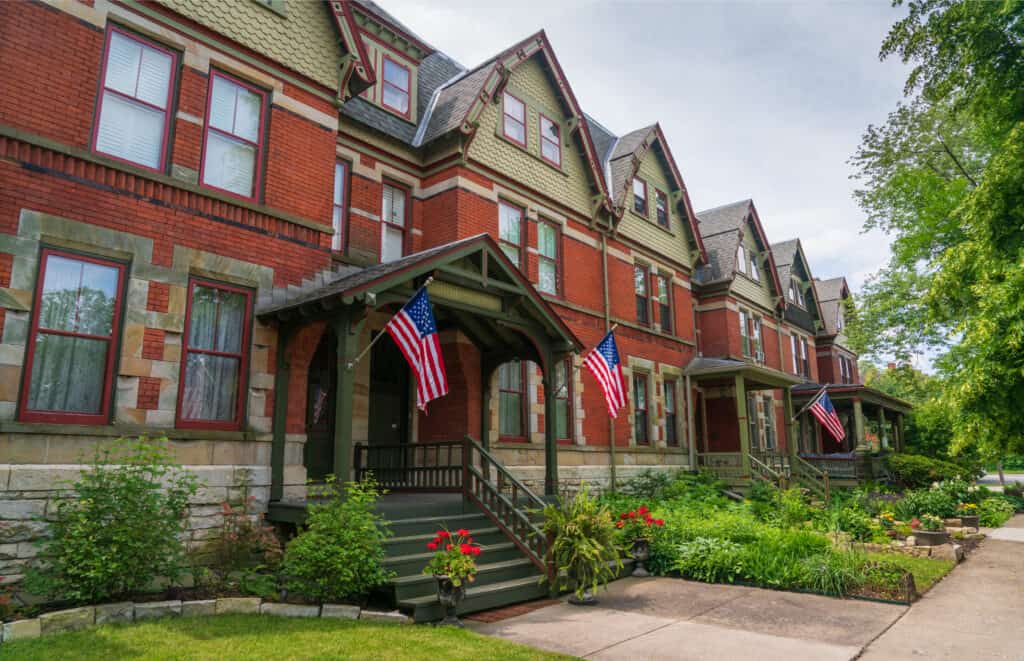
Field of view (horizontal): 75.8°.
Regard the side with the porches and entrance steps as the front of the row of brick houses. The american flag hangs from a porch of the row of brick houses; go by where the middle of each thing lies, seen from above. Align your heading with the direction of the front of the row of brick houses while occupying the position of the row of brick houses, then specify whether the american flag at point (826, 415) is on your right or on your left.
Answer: on your left

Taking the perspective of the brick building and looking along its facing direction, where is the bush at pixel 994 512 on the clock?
The bush is roughly at 10 o'clock from the brick building.

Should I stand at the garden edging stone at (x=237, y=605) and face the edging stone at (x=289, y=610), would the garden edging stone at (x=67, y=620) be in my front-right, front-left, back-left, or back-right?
back-right

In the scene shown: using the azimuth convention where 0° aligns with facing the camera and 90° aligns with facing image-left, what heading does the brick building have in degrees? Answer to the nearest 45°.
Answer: approximately 315°

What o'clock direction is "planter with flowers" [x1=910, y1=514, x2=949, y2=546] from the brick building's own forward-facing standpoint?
The planter with flowers is roughly at 10 o'clock from the brick building.

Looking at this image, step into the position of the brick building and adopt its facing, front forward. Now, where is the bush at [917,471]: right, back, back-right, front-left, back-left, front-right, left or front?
left
